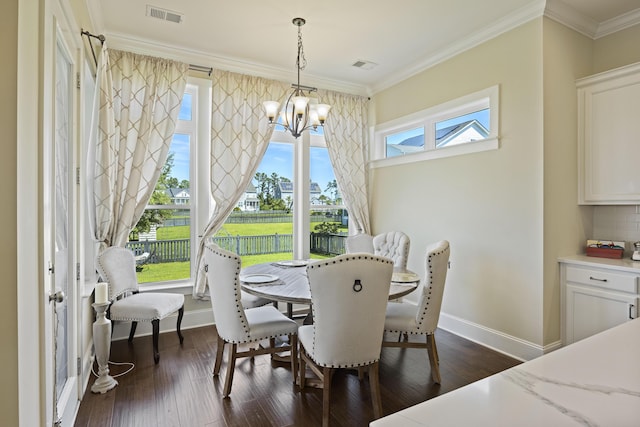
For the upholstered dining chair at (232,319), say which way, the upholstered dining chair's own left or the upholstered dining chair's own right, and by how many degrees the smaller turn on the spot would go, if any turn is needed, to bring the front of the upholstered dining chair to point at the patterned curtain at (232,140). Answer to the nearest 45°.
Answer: approximately 45° to the upholstered dining chair's own left

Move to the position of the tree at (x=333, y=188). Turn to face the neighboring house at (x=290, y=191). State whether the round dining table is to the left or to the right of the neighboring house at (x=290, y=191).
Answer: left

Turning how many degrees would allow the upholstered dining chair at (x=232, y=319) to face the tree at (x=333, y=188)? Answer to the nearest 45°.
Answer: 0° — it already faces it

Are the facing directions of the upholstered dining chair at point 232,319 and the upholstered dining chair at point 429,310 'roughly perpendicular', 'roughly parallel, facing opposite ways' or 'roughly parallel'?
roughly parallel, facing opposite ways

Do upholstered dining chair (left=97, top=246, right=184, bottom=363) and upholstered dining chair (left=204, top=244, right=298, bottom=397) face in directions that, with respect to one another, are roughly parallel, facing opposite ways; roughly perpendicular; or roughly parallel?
roughly parallel

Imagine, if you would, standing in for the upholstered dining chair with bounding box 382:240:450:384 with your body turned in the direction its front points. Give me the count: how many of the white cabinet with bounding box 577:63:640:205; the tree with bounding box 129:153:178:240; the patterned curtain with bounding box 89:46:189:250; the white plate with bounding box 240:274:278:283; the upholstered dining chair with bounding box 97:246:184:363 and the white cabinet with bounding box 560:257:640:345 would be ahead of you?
4

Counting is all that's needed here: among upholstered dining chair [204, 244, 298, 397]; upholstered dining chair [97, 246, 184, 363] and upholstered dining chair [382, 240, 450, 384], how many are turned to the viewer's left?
1

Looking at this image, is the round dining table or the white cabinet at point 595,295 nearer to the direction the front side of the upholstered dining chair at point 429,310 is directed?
the round dining table

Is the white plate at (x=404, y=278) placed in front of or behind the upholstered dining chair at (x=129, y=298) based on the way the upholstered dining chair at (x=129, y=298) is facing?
in front

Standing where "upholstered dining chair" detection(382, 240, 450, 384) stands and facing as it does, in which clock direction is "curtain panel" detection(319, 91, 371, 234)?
The curtain panel is roughly at 2 o'clock from the upholstered dining chair.

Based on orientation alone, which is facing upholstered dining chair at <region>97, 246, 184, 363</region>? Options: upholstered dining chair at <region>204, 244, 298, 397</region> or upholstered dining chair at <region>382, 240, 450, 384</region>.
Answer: upholstered dining chair at <region>382, 240, 450, 384</region>

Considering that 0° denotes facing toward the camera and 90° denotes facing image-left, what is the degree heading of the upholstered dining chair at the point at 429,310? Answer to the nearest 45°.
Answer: approximately 90°

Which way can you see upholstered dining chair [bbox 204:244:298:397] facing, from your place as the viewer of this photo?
facing away from the viewer and to the right of the viewer

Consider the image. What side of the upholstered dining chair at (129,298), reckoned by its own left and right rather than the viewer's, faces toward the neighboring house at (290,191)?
left

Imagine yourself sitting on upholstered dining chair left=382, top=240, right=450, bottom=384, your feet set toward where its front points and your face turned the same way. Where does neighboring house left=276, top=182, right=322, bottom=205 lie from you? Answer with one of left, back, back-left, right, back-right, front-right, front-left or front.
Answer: front-right

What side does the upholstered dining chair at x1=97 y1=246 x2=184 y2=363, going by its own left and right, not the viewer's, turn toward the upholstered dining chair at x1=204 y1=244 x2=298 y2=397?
front

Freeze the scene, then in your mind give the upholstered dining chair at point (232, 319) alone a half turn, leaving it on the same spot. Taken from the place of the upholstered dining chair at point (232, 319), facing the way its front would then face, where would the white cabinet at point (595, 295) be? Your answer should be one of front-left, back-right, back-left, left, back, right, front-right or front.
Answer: back-left

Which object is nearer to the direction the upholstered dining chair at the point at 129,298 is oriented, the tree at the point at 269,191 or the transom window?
the transom window

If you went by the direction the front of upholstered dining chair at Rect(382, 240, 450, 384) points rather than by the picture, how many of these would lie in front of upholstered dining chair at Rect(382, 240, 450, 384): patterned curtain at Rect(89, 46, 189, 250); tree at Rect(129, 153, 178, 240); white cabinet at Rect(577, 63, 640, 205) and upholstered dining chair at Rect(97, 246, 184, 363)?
3
